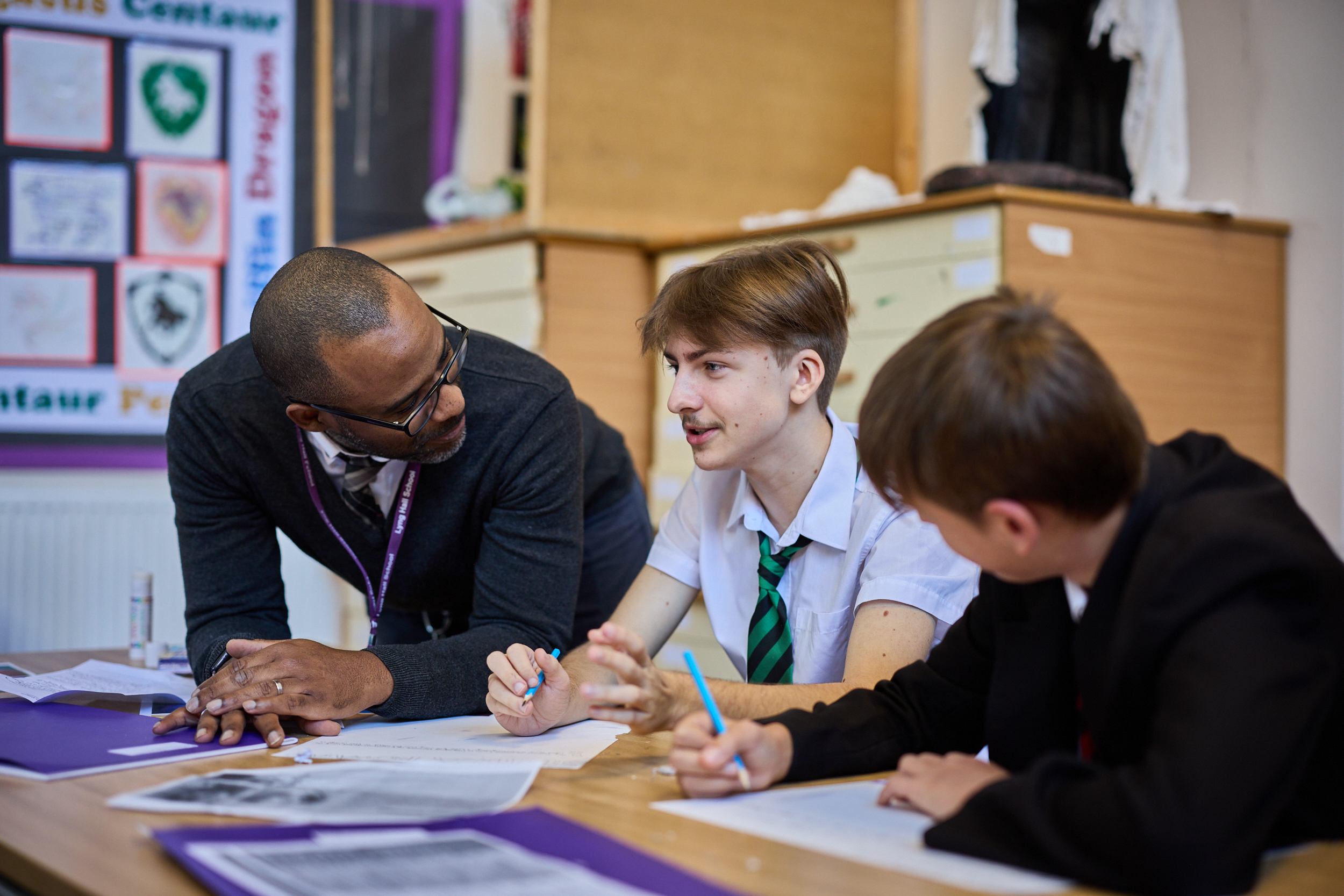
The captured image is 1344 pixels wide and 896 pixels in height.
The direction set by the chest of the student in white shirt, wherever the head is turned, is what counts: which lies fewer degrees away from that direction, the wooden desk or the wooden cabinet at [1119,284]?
the wooden desk

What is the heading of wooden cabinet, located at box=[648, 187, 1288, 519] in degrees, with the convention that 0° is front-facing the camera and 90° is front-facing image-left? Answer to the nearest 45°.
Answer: approximately 45°

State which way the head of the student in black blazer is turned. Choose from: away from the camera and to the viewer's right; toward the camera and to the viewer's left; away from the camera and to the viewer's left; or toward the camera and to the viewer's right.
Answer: away from the camera and to the viewer's left

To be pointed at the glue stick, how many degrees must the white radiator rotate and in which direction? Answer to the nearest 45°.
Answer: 0° — it already faces it

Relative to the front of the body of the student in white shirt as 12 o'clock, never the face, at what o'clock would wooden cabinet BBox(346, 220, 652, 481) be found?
The wooden cabinet is roughly at 4 o'clock from the student in white shirt.

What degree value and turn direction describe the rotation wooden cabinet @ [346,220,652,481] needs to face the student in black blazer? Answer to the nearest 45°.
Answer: approximately 45° to its left

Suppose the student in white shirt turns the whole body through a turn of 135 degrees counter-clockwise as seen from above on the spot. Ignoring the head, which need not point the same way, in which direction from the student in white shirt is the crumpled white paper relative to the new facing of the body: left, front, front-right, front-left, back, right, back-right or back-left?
left

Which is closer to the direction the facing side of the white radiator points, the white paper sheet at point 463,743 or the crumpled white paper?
the white paper sheet

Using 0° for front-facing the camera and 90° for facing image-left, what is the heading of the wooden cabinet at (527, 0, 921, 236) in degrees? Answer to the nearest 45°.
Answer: approximately 0°

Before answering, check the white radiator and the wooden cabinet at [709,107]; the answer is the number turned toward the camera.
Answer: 2
